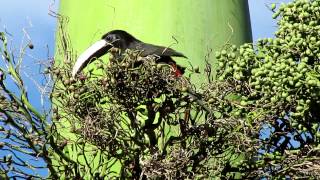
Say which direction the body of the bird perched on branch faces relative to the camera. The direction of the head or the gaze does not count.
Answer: to the viewer's left

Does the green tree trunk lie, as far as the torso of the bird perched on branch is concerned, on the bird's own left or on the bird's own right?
on the bird's own right
